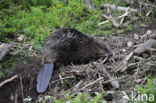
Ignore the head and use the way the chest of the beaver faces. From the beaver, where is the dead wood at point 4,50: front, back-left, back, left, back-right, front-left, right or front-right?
back

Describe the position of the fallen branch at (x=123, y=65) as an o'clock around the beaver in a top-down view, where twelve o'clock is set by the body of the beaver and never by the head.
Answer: The fallen branch is roughly at 1 o'clock from the beaver.

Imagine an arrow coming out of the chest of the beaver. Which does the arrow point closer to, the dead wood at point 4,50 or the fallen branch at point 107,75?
the fallen branch

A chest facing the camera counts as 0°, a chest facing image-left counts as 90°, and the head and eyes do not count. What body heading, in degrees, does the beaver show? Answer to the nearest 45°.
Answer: approximately 270°

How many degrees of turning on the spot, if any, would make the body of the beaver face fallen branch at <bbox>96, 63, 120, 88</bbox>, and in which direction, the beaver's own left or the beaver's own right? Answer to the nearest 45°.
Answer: approximately 45° to the beaver's own right

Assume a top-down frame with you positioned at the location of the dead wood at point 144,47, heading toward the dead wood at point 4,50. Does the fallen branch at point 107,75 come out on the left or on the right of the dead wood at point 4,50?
left
